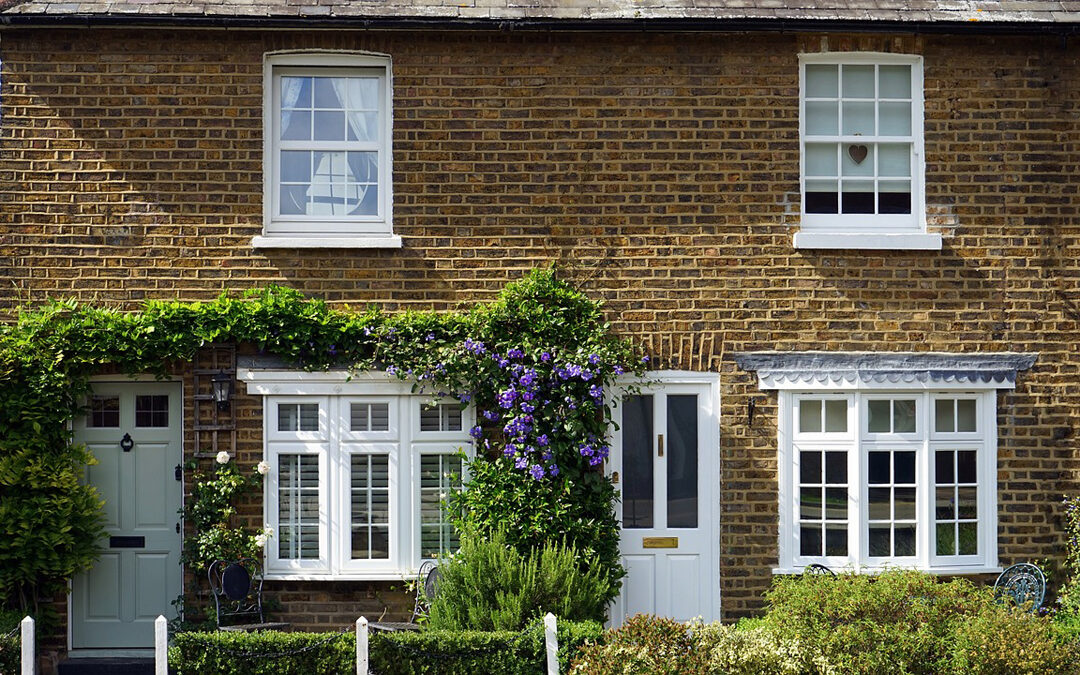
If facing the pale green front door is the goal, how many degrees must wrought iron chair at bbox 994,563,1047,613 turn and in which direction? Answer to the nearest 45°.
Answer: approximately 45° to its right

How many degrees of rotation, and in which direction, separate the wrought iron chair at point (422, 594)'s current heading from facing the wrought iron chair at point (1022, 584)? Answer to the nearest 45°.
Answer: approximately 180°

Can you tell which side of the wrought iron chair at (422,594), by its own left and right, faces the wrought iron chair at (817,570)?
back

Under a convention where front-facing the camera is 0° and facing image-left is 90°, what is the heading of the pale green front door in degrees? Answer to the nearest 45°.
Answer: approximately 0°

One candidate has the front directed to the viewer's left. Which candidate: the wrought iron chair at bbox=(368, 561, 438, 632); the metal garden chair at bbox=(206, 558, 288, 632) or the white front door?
the wrought iron chair

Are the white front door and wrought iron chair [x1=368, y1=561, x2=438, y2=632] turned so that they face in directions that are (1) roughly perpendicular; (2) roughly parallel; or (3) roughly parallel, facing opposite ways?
roughly perpendicular

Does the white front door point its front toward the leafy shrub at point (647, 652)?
yes

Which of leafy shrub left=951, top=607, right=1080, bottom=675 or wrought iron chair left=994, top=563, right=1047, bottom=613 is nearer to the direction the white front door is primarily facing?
the leafy shrub

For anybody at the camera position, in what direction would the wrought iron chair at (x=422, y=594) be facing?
facing to the left of the viewer

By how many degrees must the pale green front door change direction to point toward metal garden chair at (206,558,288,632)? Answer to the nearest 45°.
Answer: approximately 45° to its left
